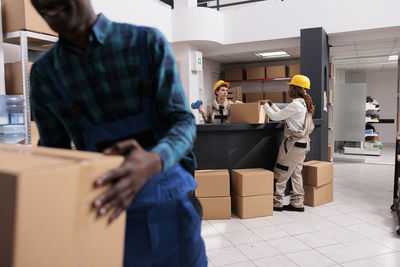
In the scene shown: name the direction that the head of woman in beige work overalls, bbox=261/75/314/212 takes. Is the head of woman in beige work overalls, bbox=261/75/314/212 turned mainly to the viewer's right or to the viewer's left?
to the viewer's left

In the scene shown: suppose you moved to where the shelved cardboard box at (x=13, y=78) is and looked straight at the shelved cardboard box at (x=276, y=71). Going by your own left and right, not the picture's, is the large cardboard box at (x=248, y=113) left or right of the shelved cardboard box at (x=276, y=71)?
right

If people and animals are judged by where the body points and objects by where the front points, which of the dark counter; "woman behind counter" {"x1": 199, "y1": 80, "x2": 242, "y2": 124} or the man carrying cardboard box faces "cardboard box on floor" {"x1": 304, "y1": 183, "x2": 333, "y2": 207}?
the woman behind counter

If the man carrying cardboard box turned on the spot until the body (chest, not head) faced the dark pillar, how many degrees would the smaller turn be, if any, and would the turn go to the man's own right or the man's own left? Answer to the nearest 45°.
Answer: approximately 180°

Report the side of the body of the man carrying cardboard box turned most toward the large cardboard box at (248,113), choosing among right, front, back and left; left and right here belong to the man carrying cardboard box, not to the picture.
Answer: back

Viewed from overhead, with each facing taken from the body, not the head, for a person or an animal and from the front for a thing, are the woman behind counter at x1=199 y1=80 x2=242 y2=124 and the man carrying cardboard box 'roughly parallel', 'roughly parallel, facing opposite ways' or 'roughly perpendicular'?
roughly perpendicular

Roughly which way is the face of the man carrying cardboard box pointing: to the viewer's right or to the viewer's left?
to the viewer's left

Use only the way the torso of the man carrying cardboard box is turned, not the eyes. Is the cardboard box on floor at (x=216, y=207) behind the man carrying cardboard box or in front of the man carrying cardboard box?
behind

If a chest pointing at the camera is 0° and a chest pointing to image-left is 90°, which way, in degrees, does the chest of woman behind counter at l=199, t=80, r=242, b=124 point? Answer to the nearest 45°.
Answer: approximately 315°

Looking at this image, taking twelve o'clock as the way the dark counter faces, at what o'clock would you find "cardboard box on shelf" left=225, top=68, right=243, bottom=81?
The cardboard box on shelf is roughly at 6 o'clock from the dark counter.

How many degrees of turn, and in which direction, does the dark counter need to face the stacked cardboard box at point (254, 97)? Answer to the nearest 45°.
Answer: approximately 180°

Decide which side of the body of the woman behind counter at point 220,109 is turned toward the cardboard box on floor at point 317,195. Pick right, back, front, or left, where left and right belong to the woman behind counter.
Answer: front
